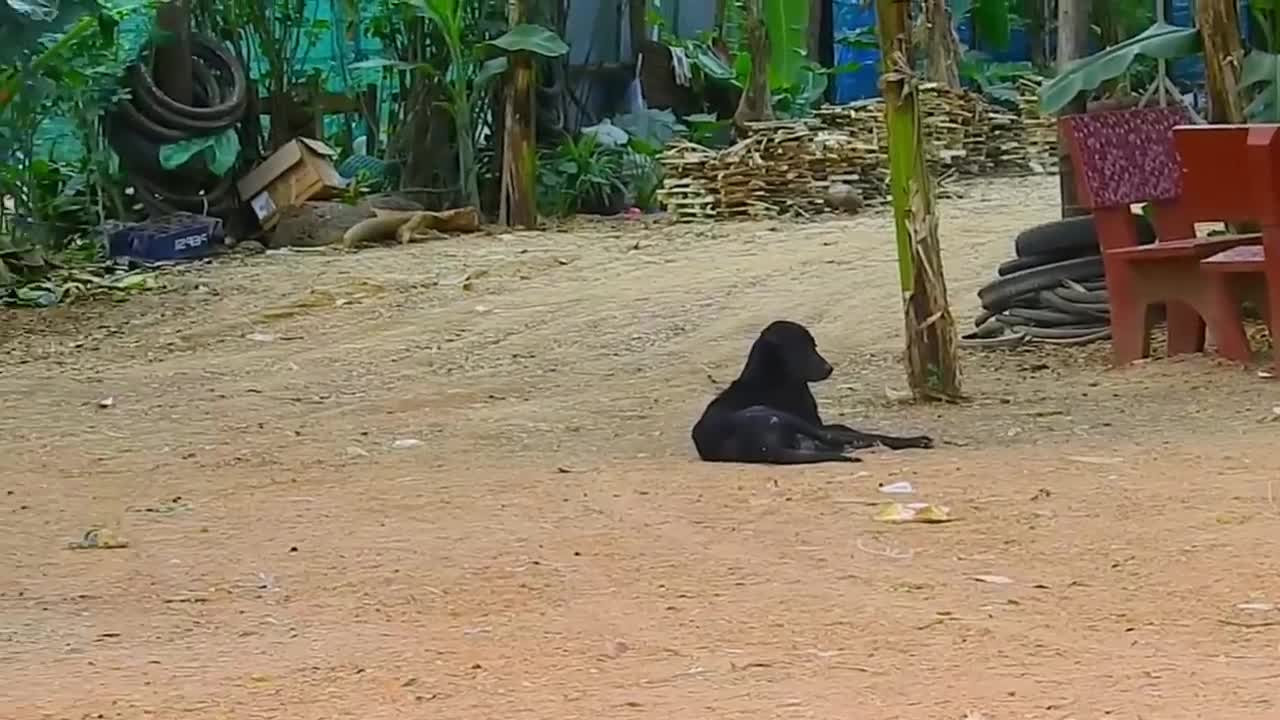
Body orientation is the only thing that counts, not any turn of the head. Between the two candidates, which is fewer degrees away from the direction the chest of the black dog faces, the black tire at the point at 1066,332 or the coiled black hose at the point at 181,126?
the black tire

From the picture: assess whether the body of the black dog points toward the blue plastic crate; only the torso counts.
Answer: no

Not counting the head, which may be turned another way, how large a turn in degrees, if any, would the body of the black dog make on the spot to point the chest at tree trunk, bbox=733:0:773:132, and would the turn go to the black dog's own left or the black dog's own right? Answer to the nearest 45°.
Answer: approximately 45° to the black dog's own left

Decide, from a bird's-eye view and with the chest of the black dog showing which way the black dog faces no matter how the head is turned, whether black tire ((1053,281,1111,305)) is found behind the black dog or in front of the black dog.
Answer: in front

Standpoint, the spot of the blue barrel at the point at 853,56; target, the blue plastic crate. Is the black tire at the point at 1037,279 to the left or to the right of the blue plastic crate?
left

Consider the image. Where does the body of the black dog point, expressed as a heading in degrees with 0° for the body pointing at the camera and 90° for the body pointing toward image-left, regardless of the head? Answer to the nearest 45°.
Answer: approximately 225°

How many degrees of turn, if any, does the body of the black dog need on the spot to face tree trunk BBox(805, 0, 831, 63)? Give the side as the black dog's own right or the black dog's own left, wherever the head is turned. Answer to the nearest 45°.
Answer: approximately 45° to the black dog's own left

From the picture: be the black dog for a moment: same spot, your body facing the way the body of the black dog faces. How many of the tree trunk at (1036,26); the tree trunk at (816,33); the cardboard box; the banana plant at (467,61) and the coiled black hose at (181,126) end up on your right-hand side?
0

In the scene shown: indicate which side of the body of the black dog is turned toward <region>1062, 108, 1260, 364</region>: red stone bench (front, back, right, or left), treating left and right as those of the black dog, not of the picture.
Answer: front

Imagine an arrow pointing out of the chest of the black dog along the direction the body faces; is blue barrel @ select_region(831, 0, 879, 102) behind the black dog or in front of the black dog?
in front

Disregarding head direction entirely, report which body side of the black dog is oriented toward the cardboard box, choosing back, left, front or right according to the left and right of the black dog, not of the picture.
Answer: left

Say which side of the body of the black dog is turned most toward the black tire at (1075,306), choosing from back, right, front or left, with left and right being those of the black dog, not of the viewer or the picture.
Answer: front

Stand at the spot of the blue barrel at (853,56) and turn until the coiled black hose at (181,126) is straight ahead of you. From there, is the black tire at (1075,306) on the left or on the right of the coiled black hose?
left

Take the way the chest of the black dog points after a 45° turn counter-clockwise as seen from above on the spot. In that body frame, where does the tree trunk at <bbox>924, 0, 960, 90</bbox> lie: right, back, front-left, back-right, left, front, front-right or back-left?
front

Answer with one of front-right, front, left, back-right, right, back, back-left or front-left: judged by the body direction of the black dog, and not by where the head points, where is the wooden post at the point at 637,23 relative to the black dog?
front-left

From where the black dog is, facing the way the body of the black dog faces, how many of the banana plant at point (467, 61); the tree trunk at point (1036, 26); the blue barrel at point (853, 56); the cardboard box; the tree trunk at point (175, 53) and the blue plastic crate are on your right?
0
